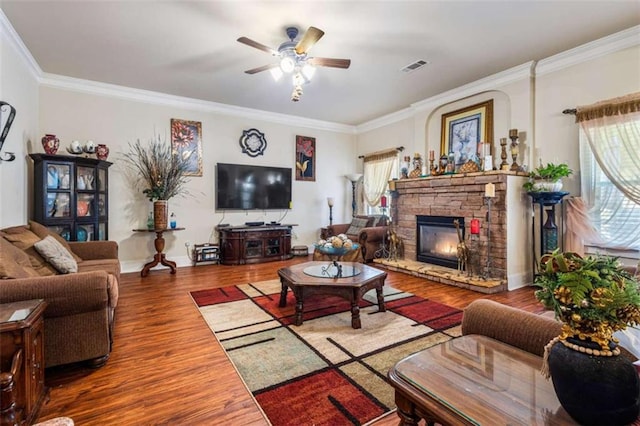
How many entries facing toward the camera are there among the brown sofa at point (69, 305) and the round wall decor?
1

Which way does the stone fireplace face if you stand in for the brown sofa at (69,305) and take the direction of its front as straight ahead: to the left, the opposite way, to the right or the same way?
the opposite way

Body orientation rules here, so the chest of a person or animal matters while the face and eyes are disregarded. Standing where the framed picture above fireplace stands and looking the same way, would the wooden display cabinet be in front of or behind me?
in front

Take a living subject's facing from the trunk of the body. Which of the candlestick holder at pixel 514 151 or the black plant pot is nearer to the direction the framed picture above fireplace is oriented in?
the black plant pot

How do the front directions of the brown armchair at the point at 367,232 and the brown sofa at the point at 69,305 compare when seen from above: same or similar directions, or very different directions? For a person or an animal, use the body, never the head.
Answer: very different directions

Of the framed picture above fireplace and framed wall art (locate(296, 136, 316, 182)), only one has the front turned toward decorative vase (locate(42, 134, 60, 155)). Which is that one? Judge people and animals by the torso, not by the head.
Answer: the framed picture above fireplace

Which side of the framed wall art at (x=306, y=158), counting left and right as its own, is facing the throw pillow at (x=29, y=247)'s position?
right

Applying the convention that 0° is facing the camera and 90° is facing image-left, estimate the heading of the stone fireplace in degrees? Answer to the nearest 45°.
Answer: approximately 45°

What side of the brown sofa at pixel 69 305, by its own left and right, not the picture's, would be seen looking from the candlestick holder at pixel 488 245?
front

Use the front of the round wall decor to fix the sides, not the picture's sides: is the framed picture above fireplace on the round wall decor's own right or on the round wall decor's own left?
on the round wall decor's own left

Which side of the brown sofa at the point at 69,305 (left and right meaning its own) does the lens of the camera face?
right

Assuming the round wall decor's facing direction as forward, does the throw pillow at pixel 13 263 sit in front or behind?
in front

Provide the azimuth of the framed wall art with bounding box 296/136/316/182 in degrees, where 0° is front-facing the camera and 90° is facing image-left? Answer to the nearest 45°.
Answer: approximately 315°
